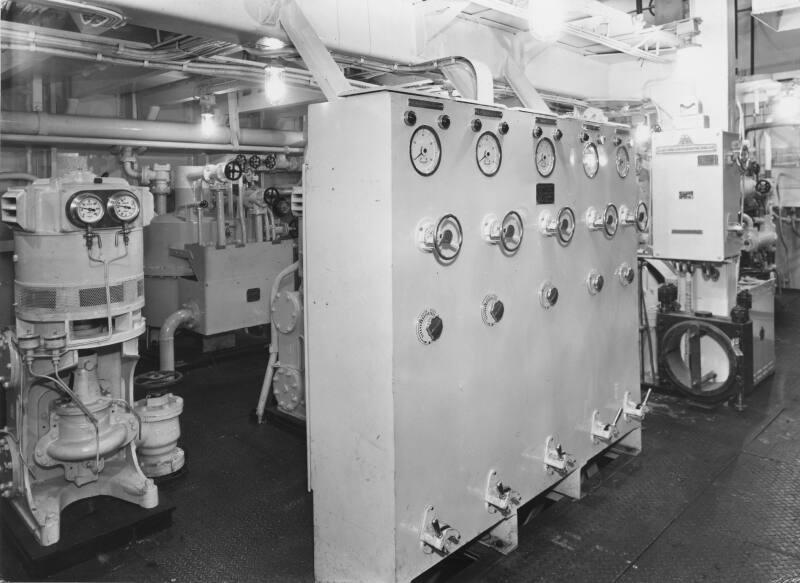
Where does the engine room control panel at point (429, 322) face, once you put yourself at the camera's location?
facing the viewer and to the right of the viewer

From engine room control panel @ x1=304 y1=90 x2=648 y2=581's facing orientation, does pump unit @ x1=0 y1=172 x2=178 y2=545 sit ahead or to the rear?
to the rear

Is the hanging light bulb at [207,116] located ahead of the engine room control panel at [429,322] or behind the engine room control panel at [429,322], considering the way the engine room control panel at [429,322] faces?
behind

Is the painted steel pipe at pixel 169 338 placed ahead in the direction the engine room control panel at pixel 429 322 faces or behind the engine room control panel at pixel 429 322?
behind

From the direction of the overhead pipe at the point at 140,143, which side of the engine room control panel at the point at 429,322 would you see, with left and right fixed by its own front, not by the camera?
back
